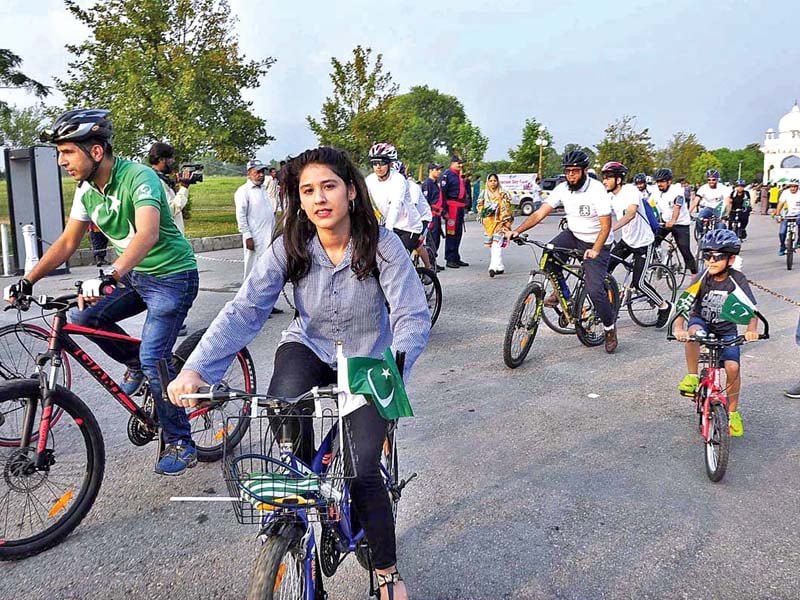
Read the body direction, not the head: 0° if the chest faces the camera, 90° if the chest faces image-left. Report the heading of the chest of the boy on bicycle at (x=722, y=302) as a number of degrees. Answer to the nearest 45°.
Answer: approximately 0°

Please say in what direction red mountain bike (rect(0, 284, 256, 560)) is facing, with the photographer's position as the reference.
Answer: facing the viewer and to the left of the viewer

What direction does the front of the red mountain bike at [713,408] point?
toward the camera

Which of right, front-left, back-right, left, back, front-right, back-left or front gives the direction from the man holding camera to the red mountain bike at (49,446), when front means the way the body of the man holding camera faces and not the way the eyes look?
right

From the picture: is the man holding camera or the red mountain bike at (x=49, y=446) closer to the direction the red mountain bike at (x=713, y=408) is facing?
the red mountain bike

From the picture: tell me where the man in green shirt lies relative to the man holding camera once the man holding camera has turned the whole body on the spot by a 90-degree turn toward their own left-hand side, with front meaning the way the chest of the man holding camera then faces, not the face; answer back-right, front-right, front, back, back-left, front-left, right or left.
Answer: back

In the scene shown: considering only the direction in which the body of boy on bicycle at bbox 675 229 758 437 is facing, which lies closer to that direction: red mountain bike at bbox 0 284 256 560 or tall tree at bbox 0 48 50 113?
the red mountain bike

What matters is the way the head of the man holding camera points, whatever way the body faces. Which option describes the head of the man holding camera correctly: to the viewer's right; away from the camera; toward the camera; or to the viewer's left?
to the viewer's right

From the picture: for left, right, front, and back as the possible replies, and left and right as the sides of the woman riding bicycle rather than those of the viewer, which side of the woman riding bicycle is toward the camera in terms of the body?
front

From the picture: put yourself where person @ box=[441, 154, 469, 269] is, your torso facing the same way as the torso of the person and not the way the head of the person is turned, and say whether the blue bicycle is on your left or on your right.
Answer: on your right

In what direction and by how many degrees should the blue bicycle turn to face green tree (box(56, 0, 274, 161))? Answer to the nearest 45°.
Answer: approximately 135° to its right

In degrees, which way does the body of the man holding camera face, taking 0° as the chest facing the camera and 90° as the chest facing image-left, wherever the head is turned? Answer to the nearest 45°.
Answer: approximately 270°

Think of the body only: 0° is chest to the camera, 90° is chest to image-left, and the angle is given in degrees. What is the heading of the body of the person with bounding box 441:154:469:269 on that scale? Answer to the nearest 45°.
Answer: approximately 315°
